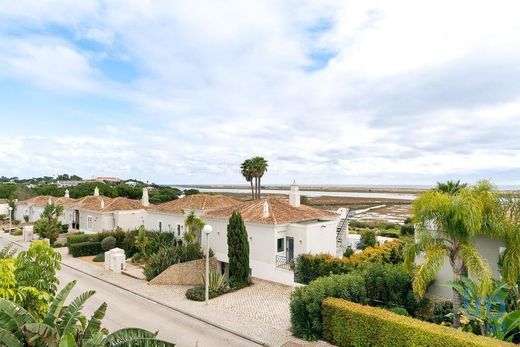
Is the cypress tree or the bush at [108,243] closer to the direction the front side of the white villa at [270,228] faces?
the cypress tree

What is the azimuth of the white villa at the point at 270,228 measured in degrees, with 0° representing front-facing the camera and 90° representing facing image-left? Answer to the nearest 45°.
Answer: approximately 45°

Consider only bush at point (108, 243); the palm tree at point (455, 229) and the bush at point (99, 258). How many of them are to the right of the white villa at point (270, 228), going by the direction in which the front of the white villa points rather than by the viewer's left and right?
2

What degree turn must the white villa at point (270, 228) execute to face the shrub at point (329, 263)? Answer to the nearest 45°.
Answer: approximately 90° to its left

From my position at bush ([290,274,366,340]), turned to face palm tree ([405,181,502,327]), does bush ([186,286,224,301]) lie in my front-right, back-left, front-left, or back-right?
back-left

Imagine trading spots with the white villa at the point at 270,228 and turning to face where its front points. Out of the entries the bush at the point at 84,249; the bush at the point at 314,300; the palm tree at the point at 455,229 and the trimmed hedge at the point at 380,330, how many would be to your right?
1

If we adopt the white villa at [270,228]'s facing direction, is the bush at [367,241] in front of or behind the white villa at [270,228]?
behind

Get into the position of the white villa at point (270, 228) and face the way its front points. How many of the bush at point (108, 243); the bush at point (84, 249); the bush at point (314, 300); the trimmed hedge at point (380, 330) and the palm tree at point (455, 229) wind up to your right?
2

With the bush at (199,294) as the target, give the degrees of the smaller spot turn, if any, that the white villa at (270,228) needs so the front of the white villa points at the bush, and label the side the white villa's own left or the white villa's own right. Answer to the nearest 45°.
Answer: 0° — it already faces it

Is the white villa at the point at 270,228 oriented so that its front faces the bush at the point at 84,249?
no

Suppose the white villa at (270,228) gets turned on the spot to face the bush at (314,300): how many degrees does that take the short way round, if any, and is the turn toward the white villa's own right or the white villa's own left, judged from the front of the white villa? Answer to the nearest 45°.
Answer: approximately 45° to the white villa's own left

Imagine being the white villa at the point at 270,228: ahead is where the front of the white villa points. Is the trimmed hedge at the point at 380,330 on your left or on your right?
on your left

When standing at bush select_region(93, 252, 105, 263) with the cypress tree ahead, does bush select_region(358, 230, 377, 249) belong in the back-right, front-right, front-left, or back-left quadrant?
front-left
